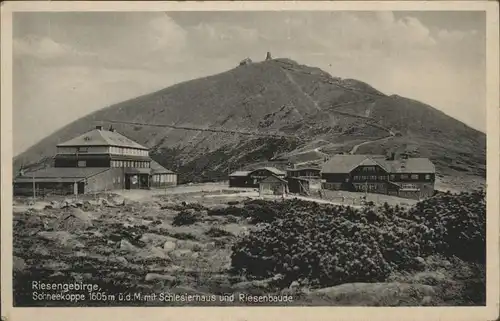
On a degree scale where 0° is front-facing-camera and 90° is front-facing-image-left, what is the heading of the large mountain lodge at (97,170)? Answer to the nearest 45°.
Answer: approximately 315°

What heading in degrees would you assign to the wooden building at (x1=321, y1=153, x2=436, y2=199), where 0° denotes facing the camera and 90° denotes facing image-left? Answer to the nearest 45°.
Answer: approximately 0°

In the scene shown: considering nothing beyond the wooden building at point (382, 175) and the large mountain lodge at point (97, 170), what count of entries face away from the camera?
0
